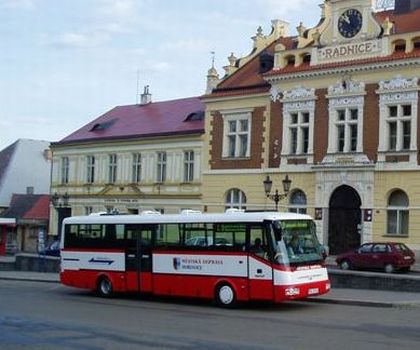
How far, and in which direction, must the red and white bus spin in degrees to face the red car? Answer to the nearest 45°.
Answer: approximately 90° to its left

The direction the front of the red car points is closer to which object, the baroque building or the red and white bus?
the baroque building
